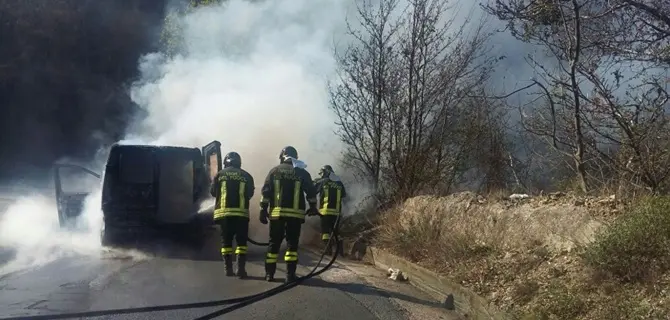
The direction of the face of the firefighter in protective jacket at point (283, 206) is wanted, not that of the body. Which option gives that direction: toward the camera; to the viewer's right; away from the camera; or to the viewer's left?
away from the camera

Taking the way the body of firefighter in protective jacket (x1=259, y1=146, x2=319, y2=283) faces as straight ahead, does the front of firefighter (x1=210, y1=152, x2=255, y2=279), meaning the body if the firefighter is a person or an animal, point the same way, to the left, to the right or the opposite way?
the same way

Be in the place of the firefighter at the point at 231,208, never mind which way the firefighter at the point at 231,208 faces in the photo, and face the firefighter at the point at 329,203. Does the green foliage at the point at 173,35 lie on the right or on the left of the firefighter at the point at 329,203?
left

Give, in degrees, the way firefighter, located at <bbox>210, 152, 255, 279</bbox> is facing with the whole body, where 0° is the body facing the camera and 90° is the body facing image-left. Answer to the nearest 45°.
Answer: approximately 180°

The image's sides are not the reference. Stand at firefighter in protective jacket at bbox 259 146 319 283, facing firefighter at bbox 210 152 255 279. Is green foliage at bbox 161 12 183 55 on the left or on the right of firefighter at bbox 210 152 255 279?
right

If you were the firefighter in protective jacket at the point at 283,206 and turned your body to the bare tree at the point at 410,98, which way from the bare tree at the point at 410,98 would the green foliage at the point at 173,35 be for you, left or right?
left

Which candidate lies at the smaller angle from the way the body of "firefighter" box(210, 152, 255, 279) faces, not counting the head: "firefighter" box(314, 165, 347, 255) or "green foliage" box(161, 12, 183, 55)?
the green foliage

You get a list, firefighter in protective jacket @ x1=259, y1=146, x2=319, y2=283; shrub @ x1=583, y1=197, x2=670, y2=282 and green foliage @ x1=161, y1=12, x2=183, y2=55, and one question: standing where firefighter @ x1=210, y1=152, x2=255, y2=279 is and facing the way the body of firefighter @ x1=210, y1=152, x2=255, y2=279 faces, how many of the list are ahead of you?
1

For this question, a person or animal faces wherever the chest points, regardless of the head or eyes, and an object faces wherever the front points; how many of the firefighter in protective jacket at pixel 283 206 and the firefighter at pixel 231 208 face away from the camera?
2

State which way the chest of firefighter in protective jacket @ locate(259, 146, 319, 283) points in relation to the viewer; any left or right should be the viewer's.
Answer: facing away from the viewer

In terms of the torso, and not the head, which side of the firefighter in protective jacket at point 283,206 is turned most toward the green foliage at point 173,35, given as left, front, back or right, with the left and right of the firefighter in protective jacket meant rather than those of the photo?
front

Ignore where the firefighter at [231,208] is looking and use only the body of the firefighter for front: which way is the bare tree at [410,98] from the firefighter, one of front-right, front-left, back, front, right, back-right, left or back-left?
front-right

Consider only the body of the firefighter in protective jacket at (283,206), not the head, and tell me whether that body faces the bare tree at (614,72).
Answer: no

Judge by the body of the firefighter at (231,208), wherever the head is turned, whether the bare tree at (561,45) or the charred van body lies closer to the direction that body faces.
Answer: the charred van body
